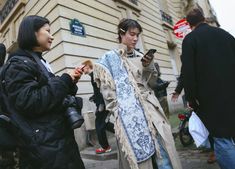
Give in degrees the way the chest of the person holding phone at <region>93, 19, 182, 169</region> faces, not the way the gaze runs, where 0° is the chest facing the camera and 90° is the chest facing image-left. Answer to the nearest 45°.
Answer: approximately 315°

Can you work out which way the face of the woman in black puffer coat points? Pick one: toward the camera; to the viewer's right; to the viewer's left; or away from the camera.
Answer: to the viewer's right

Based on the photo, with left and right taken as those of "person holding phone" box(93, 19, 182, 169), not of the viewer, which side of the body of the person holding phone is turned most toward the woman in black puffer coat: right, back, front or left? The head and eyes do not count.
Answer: right

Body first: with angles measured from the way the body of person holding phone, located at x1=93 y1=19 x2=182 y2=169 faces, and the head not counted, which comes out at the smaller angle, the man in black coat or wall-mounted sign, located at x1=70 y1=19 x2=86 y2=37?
the man in black coat

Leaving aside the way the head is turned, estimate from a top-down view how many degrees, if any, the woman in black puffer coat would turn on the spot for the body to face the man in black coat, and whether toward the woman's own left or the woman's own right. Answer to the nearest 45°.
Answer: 0° — they already face them

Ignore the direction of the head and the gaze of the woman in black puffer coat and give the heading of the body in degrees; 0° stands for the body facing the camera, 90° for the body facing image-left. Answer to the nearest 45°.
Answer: approximately 270°

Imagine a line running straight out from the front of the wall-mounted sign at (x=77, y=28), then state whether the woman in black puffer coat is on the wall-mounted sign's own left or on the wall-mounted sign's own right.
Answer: on the wall-mounted sign's own right

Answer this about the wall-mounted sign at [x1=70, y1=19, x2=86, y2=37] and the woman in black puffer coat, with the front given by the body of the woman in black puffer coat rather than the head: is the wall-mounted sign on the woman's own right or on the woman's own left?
on the woman's own left

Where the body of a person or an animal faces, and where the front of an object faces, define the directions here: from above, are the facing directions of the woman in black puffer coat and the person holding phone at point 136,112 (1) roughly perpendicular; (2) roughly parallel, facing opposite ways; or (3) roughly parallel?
roughly perpendicular

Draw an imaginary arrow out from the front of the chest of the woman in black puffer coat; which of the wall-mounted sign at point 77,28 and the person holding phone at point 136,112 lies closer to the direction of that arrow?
the person holding phone
